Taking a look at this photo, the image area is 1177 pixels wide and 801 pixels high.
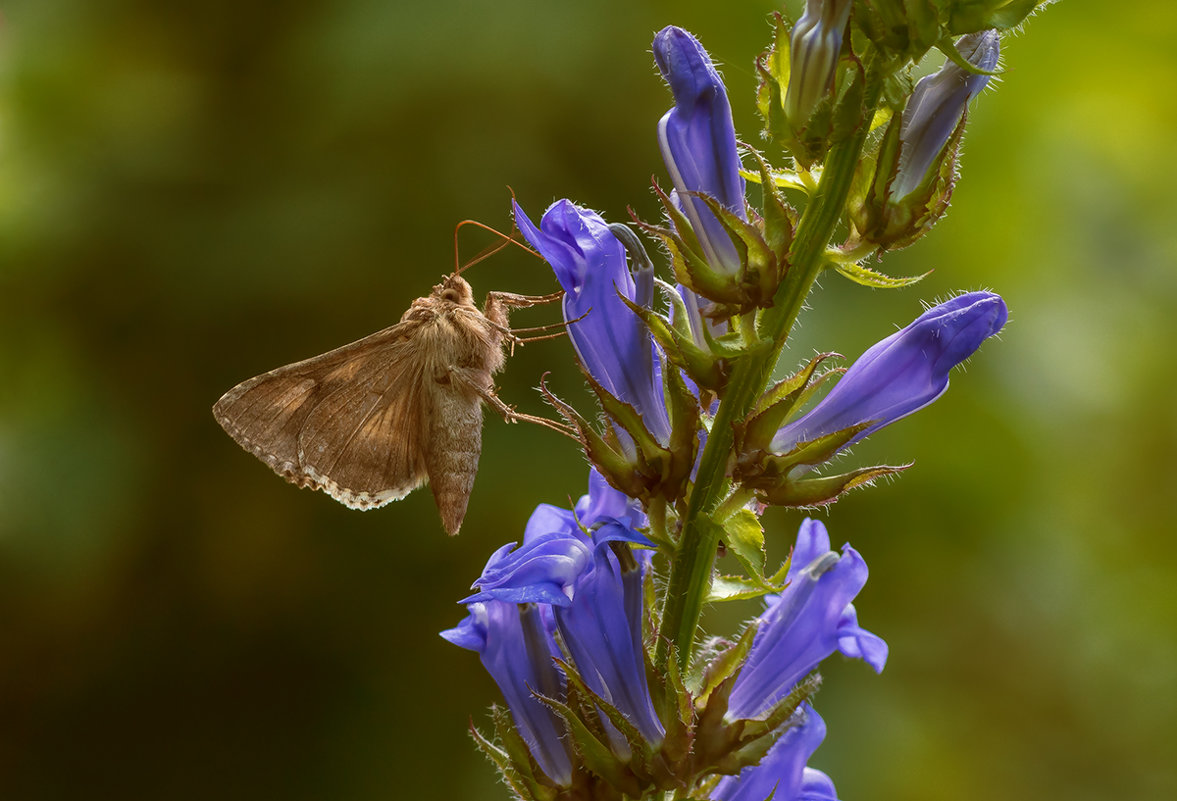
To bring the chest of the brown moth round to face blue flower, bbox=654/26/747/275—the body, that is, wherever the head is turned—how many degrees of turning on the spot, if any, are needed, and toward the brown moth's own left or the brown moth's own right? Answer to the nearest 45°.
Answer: approximately 45° to the brown moth's own right

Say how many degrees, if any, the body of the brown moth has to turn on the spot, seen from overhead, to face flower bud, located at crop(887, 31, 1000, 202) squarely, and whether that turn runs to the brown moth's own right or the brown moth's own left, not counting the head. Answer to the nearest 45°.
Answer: approximately 45° to the brown moth's own right

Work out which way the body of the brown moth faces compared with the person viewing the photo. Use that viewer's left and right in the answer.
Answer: facing to the right of the viewer

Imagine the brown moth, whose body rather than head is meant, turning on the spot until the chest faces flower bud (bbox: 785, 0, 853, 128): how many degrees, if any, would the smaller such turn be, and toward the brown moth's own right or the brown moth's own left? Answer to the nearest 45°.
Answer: approximately 45° to the brown moth's own right

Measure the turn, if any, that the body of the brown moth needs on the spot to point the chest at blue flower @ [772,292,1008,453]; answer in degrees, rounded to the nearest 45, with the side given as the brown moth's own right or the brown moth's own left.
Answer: approximately 45° to the brown moth's own right
